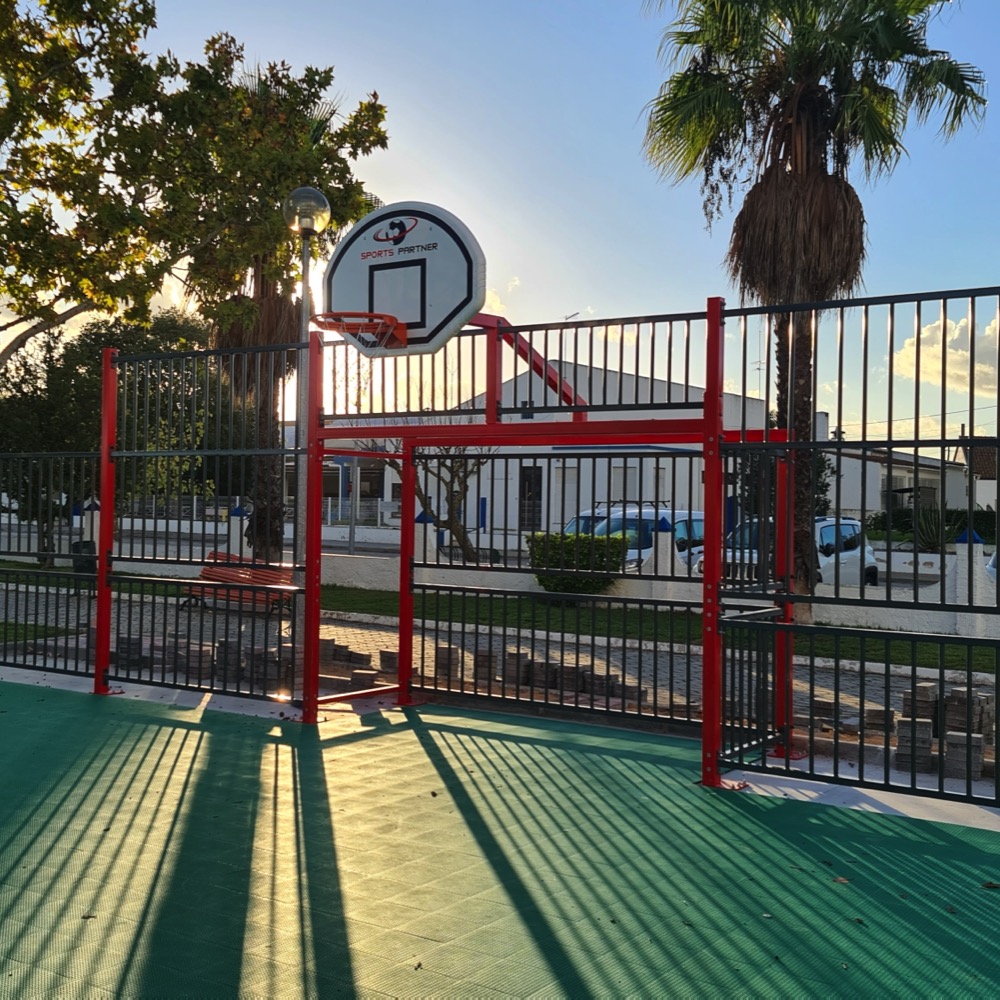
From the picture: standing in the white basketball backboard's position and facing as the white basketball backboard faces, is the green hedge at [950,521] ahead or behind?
behind

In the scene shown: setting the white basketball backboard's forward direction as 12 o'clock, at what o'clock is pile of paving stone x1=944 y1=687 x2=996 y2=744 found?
The pile of paving stone is roughly at 8 o'clock from the white basketball backboard.

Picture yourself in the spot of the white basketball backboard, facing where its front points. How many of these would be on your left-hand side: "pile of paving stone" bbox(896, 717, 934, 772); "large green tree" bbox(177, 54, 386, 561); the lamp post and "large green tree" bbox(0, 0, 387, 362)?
1

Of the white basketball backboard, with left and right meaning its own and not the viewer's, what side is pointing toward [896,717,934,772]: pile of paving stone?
left

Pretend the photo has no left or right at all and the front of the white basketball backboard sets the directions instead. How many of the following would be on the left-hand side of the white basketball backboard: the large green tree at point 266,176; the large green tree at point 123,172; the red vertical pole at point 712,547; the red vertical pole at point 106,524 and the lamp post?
1

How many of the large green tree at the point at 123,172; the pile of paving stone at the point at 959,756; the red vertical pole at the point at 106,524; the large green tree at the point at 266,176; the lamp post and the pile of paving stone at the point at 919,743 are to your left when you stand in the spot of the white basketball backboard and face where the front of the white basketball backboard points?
2

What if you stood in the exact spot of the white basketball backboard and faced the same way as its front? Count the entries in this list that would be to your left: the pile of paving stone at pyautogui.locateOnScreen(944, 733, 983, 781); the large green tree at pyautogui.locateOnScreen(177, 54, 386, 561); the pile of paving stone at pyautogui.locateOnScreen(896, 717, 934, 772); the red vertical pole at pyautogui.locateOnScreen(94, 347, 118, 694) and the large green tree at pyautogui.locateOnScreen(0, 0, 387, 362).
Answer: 2

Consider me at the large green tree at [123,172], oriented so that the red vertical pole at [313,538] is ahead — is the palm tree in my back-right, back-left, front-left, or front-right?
front-left

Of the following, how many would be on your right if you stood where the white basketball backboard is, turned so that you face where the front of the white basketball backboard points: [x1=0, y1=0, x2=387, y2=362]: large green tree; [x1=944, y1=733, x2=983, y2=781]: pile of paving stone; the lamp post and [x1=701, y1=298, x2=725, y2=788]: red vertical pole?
2

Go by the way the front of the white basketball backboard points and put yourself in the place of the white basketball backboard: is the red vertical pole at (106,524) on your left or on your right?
on your right

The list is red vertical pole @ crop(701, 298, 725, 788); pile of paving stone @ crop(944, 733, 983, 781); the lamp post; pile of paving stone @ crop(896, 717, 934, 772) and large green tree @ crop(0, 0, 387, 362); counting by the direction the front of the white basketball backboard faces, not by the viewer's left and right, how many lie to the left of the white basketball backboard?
3

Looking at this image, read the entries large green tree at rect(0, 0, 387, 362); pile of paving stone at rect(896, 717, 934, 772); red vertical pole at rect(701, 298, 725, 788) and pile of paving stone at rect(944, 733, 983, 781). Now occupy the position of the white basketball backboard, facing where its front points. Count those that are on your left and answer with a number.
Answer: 3

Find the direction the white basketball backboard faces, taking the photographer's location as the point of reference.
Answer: facing the viewer and to the left of the viewer

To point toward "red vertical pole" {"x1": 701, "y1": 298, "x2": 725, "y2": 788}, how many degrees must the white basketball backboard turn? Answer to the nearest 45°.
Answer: approximately 90° to its left

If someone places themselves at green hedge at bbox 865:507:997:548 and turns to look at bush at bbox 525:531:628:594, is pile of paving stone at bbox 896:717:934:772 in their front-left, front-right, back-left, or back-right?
front-left

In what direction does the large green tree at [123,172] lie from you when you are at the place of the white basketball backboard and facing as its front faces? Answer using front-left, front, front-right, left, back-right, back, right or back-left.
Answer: right

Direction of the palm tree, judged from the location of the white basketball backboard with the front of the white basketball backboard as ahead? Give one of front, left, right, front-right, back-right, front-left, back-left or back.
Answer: back

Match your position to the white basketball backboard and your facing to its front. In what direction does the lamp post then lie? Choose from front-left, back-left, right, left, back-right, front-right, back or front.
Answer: right
